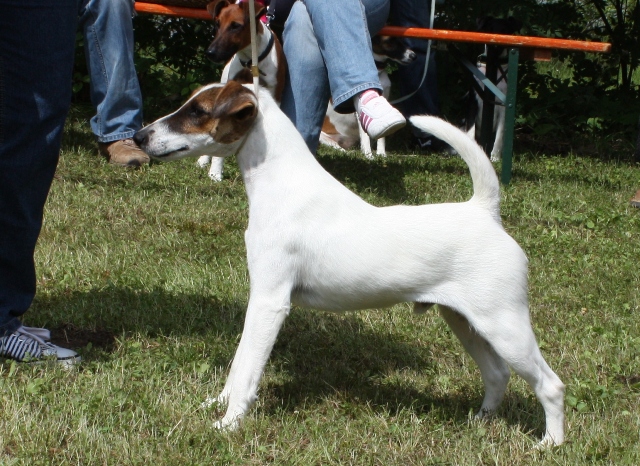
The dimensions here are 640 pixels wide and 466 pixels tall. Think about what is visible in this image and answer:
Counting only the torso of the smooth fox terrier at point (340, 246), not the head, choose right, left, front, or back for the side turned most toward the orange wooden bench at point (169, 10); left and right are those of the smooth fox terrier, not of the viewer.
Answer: right

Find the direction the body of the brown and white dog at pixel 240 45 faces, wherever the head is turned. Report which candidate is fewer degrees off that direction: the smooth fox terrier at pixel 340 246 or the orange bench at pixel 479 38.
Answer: the smooth fox terrier

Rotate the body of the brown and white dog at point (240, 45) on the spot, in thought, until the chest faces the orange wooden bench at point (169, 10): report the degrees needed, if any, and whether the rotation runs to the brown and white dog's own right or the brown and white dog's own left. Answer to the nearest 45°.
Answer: approximately 45° to the brown and white dog's own right

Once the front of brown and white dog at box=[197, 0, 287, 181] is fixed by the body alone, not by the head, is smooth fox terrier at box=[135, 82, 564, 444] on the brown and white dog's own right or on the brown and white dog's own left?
on the brown and white dog's own left

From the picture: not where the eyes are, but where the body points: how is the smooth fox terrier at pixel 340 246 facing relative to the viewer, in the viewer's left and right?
facing to the left of the viewer

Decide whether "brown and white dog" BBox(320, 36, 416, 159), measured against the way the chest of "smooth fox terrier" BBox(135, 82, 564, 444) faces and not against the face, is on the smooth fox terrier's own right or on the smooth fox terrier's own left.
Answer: on the smooth fox terrier's own right

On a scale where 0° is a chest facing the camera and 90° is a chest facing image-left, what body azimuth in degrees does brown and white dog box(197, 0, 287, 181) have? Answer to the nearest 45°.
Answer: approximately 45°

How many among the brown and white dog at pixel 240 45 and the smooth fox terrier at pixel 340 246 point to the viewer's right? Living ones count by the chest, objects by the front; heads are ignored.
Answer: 0

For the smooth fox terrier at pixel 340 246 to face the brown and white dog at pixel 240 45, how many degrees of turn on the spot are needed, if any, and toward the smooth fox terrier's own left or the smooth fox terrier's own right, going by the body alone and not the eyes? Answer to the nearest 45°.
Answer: approximately 90° to the smooth fox terrier's own right
